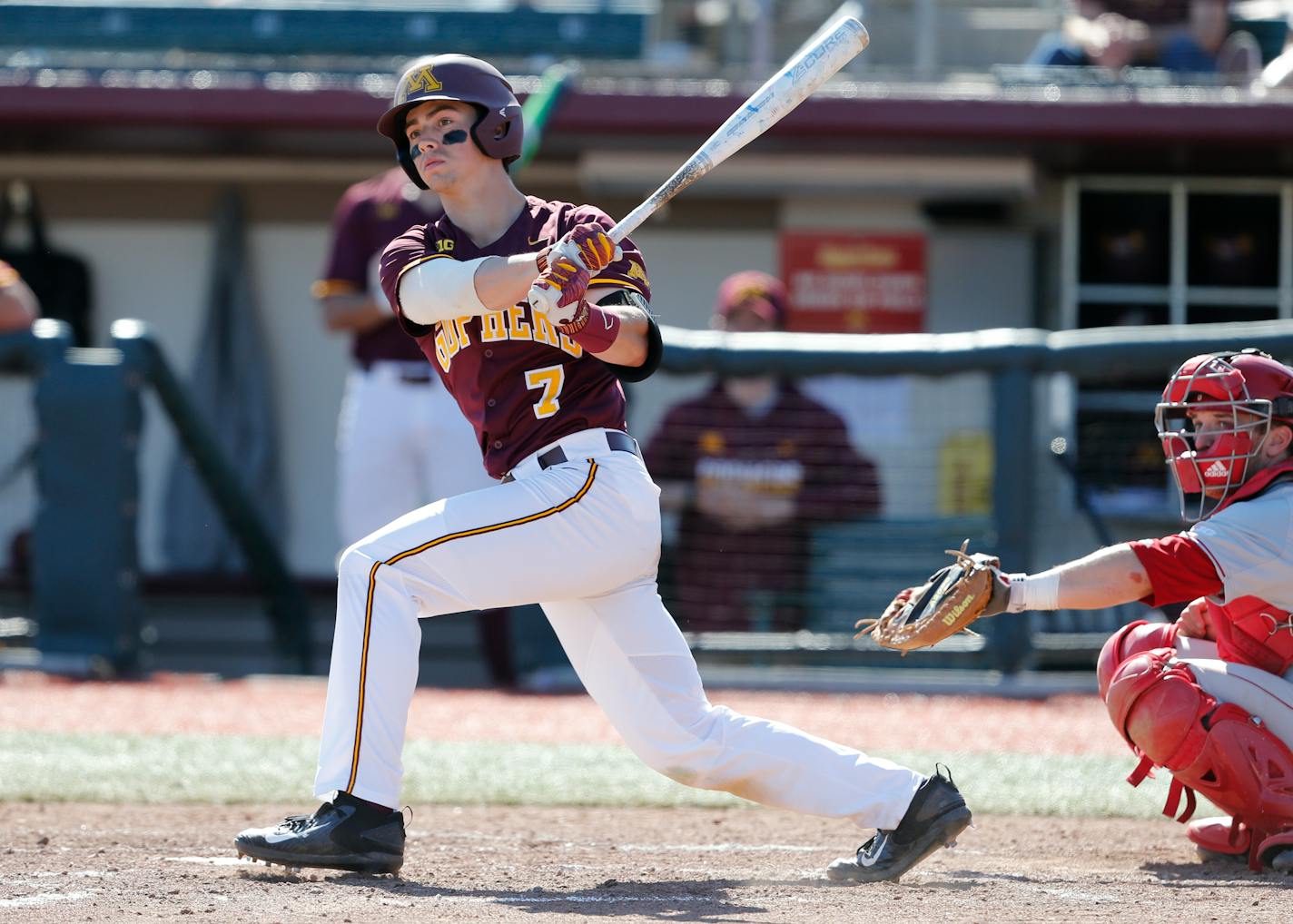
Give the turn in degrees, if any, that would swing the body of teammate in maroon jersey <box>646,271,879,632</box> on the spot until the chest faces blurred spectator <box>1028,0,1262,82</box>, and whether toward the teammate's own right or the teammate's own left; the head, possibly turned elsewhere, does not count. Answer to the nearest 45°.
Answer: approximately 135° to the teammate's own left

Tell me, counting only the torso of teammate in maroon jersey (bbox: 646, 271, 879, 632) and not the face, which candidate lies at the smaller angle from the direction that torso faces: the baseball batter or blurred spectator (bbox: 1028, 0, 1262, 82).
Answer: the baseball batter

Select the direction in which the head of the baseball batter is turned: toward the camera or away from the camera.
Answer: toward the camera

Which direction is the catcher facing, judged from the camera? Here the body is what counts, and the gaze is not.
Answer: to the viewer's left

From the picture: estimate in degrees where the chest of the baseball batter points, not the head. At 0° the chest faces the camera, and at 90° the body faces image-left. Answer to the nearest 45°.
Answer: approximately 45°

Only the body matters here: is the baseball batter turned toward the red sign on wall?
no

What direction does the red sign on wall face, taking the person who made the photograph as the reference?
facing the viewer

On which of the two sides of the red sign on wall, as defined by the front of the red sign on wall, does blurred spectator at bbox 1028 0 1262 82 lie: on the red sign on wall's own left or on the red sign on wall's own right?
on the red sign on wall's own left

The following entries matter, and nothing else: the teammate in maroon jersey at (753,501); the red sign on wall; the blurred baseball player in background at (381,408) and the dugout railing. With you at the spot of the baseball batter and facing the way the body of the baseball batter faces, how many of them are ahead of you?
0

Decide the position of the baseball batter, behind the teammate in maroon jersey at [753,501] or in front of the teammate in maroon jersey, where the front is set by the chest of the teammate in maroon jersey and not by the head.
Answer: in front

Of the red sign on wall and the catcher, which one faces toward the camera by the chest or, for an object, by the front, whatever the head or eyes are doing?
the red sign on wall

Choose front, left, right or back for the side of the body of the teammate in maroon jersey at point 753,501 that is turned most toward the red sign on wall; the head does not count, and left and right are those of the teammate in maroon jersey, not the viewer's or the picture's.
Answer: back

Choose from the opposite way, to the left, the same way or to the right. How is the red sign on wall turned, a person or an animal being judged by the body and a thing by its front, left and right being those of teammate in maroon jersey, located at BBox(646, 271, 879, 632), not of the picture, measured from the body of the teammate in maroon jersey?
the same way

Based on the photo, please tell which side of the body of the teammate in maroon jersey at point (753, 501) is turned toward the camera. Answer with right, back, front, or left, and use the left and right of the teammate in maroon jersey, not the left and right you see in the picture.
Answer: front

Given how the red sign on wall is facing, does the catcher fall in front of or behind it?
in front

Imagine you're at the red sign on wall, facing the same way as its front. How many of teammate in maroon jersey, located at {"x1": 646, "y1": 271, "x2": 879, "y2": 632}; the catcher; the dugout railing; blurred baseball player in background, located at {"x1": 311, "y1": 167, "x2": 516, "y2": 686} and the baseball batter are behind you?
0
